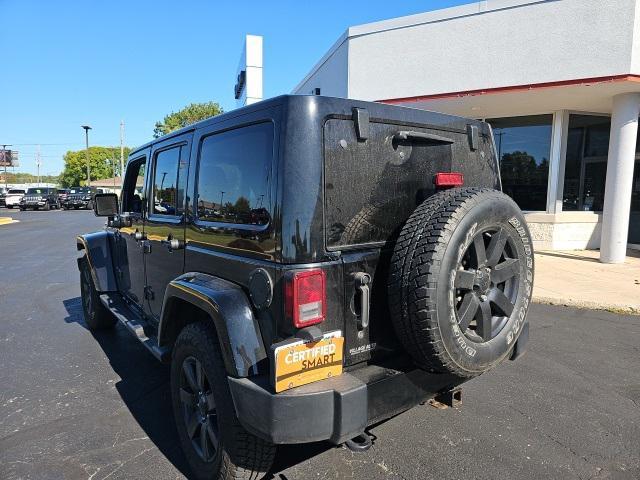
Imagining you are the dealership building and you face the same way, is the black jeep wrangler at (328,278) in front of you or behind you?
in front

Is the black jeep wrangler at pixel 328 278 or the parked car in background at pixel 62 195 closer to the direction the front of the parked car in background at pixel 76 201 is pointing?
the black jeep wrangler

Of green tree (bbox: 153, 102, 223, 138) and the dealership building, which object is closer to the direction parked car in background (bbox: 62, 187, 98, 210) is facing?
the dealership building

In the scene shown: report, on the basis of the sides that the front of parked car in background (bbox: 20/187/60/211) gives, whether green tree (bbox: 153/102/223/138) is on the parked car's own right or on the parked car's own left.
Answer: on the parked car's own left

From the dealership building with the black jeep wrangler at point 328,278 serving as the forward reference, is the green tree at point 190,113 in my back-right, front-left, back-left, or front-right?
back-right

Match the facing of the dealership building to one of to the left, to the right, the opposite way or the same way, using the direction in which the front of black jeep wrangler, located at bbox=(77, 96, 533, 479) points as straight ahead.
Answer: to the left

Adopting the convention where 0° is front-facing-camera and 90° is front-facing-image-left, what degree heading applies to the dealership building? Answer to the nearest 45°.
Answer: approximately 45°

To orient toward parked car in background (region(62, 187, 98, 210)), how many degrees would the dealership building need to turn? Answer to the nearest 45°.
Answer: approximately 90° to its right

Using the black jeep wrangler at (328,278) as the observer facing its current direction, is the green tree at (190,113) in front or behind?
in front

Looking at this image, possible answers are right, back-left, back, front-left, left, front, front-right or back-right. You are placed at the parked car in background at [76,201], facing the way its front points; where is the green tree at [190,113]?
back-left

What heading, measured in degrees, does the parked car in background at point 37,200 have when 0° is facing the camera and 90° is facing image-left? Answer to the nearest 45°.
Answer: approximately 45°

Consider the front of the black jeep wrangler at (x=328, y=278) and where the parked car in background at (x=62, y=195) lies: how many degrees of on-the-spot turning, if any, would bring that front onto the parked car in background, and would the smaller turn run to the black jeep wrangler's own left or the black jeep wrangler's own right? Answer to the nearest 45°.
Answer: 0° — it already faces it

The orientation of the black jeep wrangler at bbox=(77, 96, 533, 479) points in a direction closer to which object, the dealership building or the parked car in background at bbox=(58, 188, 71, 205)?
the parked car in background

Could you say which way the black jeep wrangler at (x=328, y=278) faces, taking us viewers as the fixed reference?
facing away from the viewer and to the left of the viewer
